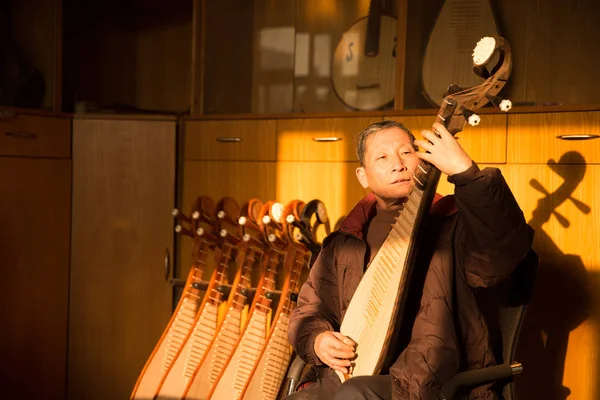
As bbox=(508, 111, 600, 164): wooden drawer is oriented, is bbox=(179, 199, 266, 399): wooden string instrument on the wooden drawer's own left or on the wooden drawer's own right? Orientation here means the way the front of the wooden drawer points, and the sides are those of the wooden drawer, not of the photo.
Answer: on the wooden drawer's own right

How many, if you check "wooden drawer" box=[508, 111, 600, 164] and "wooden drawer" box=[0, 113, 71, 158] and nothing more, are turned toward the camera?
2

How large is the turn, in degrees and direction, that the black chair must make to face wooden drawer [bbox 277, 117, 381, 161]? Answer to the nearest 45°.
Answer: approximately 90° to its right

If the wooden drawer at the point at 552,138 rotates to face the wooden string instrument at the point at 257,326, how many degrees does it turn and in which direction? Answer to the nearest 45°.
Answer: approximately 90° to its right

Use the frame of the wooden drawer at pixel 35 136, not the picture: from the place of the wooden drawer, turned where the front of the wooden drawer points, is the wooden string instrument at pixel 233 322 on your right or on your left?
on your left

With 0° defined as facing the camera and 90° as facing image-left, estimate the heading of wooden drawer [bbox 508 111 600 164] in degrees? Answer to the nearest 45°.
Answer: approximately 0°
